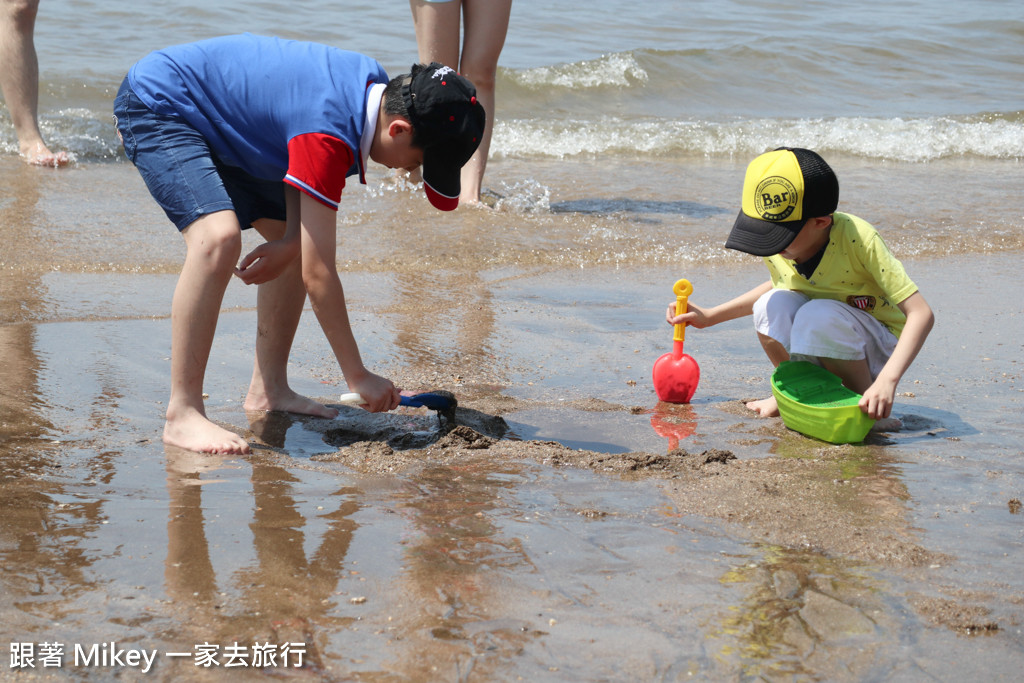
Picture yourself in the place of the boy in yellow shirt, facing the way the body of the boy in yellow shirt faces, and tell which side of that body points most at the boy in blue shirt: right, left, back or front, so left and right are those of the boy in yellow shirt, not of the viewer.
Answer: front

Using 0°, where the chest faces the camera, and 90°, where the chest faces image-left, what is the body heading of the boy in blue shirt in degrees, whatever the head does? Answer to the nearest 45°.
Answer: approximately 270°

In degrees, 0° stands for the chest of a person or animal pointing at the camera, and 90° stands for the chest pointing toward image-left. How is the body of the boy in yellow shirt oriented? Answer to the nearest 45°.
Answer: approximately 45°

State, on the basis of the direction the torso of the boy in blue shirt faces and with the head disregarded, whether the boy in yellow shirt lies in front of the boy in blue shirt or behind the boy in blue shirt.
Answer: in front

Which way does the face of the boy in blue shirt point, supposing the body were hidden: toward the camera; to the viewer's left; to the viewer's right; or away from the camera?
to the viewer's right

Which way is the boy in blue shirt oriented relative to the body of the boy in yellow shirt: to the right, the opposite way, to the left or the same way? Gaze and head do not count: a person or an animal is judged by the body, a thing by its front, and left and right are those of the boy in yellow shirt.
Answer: the opposite way

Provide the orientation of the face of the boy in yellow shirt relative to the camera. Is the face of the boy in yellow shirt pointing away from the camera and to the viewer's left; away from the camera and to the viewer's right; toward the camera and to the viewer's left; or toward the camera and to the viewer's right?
toward the camera and to the viewer's left

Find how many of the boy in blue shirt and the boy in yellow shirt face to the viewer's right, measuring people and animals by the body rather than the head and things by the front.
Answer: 1
